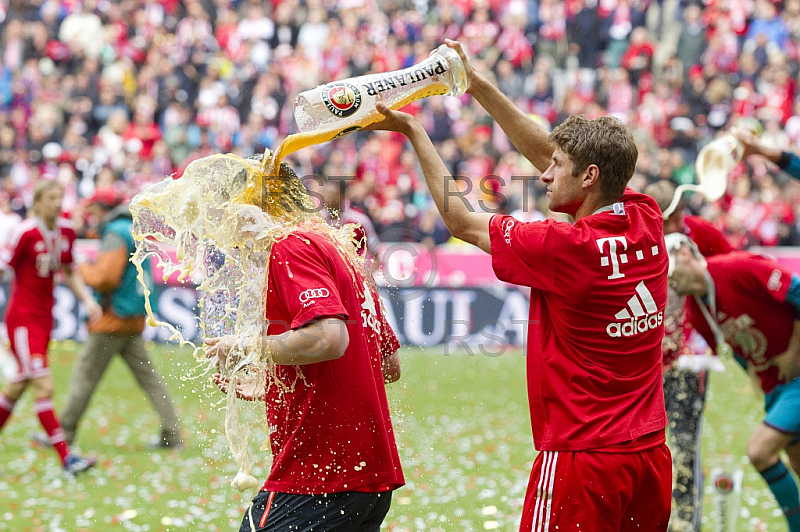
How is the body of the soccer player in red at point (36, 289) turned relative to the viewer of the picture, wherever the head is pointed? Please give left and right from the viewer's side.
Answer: facing the viewer and to the right of the viewer

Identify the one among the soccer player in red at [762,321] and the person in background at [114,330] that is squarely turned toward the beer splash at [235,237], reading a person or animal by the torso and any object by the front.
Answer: the soccer player in red

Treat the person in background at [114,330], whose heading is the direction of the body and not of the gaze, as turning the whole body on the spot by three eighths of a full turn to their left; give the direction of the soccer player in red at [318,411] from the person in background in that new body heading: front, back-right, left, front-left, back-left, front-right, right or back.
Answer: front-right

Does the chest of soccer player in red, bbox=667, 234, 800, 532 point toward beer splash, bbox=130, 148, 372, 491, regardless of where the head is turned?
yes

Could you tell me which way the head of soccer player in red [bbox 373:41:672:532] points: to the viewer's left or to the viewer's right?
to the viewer's left

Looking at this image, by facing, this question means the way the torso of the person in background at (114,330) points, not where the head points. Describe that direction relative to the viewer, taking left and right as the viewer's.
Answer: facing to the left of the viewer

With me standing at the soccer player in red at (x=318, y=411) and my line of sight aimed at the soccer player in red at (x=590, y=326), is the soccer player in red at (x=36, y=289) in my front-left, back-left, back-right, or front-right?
back-left

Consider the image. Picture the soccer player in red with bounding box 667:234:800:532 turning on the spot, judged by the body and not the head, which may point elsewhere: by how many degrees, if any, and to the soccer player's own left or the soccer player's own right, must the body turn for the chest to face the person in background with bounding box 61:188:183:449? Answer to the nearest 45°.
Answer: approximately 45° to the soccer player's own right

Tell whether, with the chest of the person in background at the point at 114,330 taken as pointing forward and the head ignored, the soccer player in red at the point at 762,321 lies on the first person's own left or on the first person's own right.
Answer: on the first person's own left

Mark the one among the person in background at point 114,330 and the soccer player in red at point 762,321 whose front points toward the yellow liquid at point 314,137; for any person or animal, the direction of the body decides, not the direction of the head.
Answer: the soccer player in red

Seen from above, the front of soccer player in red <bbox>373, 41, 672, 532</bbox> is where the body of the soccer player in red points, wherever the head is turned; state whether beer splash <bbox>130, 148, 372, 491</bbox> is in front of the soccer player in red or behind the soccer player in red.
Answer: in front

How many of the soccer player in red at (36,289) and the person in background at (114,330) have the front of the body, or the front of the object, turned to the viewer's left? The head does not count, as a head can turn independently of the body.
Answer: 1
